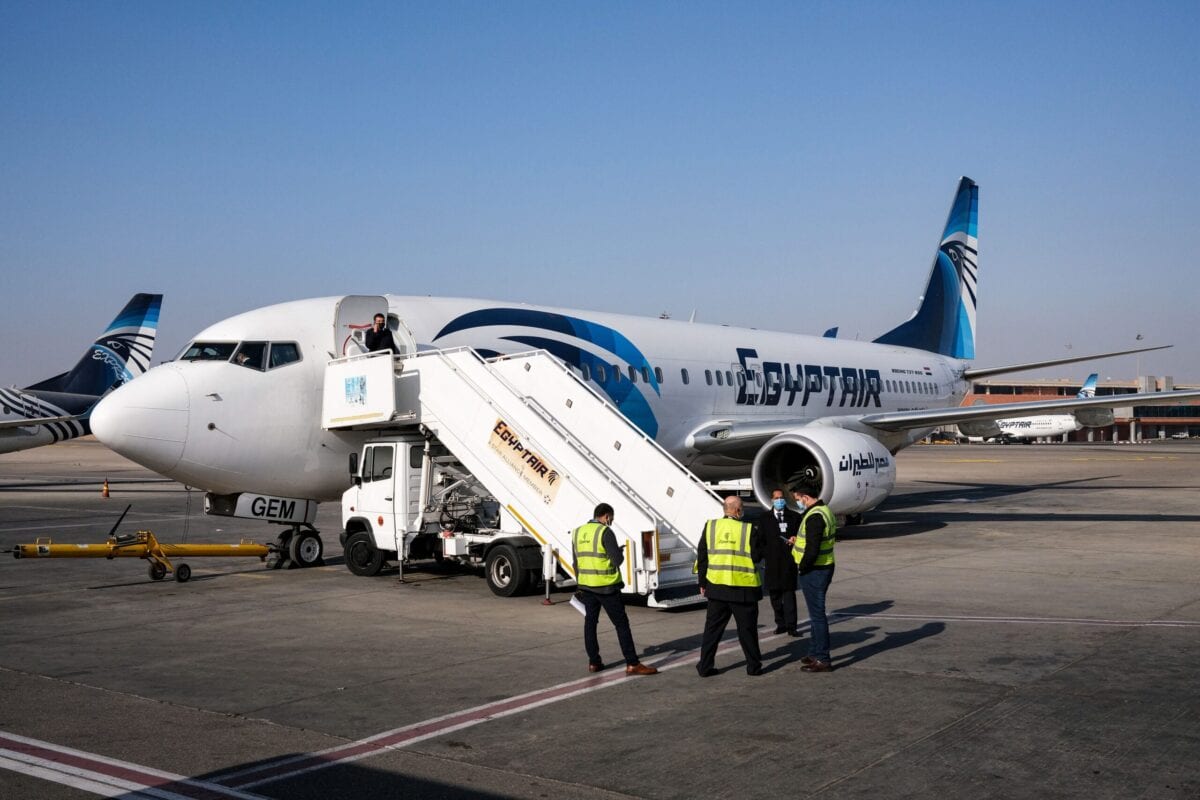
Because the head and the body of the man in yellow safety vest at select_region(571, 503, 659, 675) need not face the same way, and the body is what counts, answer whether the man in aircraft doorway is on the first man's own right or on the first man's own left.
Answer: on the first man's own left

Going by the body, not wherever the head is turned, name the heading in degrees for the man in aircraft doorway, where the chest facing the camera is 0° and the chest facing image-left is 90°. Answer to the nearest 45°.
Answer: approximately 0°

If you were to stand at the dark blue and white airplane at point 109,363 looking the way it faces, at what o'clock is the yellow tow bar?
The yellow tow bar is roughly at 9 o'clock from the dark blue and white airplane.

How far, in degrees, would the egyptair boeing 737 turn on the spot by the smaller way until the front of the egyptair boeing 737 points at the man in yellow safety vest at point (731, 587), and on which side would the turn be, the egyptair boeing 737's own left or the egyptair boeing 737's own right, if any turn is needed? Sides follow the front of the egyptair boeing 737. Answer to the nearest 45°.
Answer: approximately 45° to the egyptair boeing 737's own left

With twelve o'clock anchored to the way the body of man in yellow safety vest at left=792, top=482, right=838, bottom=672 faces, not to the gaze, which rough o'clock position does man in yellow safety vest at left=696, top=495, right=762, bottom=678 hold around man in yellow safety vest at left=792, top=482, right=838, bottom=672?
man in yellow safety vest at left=696, top=495, right=762, bottom=678 is roughly at 11 o'clock from man in yellow safety vest at left=792, top=482, right=838, bottom=672.

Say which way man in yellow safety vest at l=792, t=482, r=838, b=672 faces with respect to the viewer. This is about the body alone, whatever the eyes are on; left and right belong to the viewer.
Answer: facing to the left of the viewer

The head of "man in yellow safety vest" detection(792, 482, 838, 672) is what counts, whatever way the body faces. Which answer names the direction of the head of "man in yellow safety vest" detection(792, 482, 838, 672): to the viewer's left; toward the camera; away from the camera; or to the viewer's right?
to the viewer's left

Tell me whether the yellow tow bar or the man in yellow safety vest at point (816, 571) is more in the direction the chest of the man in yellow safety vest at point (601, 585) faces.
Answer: the man in yellow safety vest

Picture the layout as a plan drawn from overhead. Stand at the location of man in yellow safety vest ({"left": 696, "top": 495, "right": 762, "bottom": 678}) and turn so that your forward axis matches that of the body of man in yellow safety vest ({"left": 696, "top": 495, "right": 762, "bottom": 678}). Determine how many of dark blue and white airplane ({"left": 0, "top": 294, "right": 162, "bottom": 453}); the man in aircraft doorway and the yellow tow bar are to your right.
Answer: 0

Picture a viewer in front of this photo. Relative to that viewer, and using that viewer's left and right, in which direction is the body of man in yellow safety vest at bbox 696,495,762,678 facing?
facing away from the viewer

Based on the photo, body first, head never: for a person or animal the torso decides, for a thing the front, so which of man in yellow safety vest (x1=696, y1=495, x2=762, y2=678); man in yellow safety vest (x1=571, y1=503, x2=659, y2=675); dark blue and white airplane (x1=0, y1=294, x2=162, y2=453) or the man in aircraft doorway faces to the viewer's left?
the dark blue and white airplane

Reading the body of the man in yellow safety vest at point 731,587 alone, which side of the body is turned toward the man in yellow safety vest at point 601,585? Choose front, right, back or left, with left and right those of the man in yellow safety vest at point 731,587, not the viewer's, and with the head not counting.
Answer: left

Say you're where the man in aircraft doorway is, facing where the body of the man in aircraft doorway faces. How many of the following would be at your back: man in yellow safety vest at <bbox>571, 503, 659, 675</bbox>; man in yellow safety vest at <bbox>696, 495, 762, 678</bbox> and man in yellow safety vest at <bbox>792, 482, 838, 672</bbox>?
0

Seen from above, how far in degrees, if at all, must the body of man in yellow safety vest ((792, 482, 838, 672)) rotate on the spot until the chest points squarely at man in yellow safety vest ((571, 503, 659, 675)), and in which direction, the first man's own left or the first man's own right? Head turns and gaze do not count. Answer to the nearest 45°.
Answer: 0° — they already face them

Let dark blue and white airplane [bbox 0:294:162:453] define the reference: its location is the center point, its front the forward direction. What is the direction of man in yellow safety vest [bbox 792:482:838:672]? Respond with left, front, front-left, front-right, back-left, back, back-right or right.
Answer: left

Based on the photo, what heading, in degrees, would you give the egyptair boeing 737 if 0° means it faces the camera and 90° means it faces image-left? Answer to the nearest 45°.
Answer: approximately 45°

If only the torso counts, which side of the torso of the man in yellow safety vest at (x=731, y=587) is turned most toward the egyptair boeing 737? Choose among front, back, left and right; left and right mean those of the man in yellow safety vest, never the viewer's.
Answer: front

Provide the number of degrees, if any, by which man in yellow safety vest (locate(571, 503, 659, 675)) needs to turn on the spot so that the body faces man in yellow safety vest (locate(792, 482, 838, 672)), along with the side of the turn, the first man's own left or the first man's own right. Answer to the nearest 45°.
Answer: approximately 45° to the first man's own right

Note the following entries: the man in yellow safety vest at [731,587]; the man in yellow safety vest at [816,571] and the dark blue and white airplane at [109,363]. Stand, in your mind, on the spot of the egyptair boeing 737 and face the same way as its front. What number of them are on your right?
1

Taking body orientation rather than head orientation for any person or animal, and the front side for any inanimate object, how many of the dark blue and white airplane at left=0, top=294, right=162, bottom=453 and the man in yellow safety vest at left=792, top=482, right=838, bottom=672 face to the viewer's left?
2
